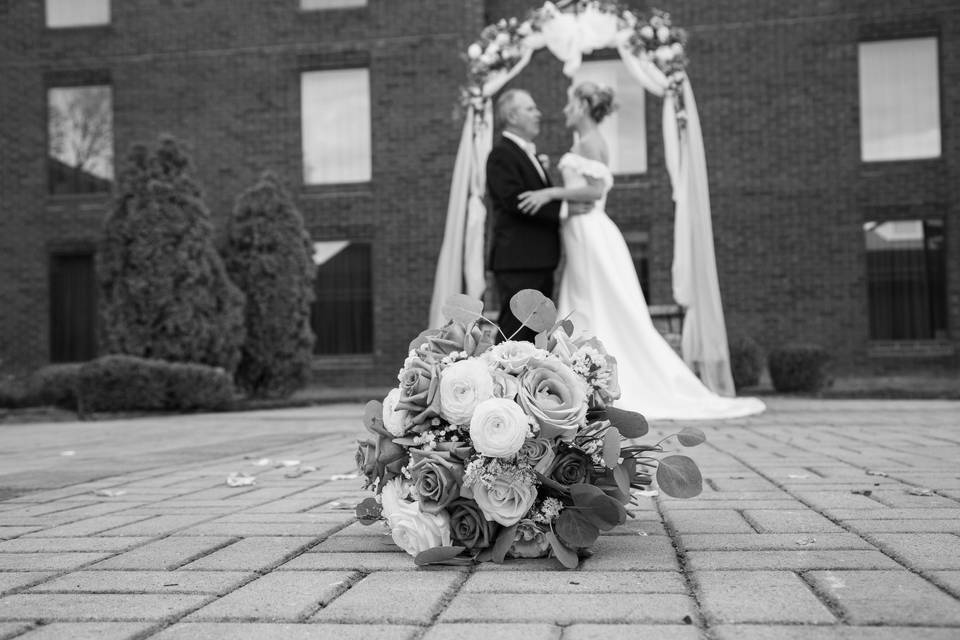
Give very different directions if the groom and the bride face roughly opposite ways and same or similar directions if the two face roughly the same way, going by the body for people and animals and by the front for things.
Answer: very different directions

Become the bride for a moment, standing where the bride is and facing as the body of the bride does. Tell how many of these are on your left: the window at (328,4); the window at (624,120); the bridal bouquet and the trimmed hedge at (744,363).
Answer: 1

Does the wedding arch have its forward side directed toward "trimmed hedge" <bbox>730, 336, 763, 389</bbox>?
no

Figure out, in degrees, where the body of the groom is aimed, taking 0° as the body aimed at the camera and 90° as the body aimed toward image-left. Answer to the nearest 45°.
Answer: approximately 270°

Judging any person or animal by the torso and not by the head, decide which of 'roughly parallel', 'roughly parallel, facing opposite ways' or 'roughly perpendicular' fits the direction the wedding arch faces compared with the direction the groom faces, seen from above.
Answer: roughly perpendicular

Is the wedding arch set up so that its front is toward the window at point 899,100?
no

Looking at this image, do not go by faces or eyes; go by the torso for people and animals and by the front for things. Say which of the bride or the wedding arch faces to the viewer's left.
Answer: the bride

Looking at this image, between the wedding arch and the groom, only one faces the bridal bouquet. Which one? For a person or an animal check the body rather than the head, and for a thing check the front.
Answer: the wedding arch

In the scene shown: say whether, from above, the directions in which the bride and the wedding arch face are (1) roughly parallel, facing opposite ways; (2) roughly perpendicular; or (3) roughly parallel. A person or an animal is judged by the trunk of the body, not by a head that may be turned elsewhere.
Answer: roughly perpendicular

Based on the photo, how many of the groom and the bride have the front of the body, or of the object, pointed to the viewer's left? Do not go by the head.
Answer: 1

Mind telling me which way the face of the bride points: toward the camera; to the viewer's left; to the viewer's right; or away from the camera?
to the viewer's left

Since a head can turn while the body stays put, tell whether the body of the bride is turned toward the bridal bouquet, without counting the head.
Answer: no

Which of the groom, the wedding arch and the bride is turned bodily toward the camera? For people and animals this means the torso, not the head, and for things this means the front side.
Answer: the wedding arch

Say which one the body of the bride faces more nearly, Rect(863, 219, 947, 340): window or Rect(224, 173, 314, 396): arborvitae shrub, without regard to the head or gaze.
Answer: the arborvitae shrub

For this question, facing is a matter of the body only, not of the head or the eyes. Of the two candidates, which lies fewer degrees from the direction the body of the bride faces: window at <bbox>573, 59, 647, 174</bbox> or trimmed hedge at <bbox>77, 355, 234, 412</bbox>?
the trimmed hedge

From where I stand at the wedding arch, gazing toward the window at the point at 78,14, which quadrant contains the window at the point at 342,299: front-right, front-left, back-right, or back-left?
front-right

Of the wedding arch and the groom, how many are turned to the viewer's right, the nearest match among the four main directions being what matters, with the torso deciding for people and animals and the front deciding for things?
1

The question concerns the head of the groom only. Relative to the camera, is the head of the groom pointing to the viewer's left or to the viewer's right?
to the viewer's right

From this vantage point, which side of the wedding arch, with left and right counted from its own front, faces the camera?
front

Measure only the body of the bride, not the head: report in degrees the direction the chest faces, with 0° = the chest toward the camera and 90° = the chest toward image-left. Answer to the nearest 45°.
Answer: approximately 90°
